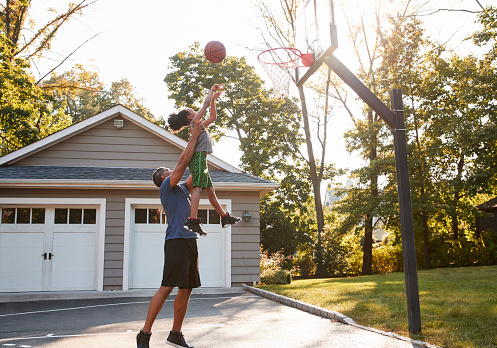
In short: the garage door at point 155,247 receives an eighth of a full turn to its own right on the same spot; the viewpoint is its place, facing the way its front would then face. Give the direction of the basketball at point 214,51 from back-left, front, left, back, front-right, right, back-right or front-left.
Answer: front-left

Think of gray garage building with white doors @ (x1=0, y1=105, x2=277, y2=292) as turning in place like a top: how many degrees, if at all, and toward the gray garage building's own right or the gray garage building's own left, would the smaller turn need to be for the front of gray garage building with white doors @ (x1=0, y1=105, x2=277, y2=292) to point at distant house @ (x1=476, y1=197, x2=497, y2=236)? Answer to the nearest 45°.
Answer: approximately 90° to the gray garage building's own left

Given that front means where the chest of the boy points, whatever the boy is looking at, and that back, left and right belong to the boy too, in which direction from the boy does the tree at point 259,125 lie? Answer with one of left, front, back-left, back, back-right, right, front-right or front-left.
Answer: left

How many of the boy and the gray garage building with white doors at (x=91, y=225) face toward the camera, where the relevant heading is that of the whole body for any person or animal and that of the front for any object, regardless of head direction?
1

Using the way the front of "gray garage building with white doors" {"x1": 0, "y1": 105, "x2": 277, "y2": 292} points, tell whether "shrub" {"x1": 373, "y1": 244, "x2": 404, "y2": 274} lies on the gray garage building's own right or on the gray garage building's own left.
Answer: on the gray garage building's own left

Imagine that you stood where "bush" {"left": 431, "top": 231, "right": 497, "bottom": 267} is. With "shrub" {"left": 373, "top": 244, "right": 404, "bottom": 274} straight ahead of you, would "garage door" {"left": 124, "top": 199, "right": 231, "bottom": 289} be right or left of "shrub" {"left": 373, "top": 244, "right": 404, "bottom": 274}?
left

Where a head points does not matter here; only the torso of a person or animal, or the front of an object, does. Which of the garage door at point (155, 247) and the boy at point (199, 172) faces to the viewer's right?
the boy

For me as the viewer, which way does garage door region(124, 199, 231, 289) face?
facing the viewer

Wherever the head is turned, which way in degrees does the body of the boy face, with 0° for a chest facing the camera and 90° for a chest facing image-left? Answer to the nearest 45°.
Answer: approximately 270°

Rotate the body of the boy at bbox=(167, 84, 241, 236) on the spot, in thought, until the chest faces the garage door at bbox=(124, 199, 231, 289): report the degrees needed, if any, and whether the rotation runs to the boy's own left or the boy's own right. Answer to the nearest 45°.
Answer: approximately 90° to the boy's own left

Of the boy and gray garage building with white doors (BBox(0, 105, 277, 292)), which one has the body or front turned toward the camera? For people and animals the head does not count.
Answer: the gray garage building with white doors

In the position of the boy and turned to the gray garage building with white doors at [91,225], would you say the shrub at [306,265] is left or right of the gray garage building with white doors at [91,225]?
right

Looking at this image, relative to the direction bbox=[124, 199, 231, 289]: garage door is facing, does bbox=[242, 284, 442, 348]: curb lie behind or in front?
in front

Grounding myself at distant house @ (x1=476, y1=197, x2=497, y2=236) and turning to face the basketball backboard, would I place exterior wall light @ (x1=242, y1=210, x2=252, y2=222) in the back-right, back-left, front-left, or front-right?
front-right

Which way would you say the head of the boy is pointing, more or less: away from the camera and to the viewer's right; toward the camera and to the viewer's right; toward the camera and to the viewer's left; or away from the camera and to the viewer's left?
away from the camera and to the viewer's right

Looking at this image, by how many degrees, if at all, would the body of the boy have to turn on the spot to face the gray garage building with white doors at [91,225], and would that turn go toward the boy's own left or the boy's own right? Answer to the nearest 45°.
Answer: approximately 90° to the boy's own left

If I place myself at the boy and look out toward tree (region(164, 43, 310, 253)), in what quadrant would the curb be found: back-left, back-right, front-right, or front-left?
front-right
